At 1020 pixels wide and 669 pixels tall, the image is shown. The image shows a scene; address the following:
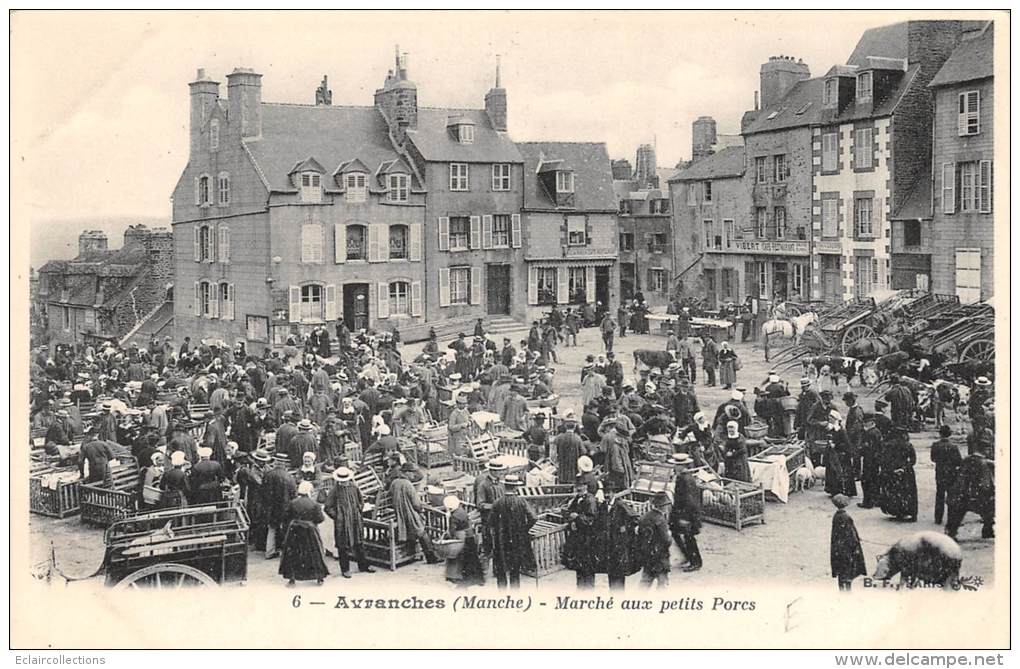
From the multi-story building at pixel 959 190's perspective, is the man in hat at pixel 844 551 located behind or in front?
in front

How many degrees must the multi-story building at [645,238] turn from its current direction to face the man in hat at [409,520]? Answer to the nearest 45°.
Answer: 0° — it already faces them

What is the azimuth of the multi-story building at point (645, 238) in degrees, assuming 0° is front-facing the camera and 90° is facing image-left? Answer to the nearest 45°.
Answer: approximately 0°

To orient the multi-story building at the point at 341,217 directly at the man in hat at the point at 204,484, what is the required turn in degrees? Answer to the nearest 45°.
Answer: approximately 45° to its right

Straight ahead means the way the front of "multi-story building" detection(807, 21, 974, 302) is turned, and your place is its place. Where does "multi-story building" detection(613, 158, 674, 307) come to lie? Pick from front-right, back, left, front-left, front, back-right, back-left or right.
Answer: right

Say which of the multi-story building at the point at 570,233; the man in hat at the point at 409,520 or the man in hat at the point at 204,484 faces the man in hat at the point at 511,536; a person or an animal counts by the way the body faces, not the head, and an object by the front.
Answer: the multi-story building

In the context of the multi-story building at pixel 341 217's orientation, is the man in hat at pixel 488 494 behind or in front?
in front

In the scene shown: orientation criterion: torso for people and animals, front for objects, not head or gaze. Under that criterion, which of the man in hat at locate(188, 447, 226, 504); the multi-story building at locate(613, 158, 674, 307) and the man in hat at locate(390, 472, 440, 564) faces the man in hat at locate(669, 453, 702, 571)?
the multi-story building

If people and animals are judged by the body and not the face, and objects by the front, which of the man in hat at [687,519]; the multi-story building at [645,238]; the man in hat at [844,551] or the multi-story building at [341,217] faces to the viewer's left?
the man in hat at [687,519]

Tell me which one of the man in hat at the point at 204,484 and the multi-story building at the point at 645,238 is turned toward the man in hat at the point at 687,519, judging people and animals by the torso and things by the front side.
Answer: the multi-story building

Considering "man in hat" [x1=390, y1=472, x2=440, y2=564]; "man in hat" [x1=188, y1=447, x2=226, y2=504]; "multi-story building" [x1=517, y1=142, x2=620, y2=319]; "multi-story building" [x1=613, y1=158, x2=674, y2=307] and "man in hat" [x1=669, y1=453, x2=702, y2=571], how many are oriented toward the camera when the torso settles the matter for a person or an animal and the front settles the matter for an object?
2
